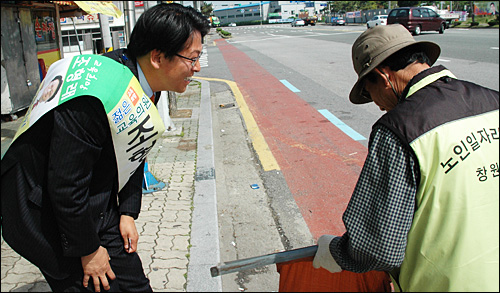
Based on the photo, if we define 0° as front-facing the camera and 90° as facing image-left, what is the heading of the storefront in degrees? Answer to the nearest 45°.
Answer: approximately 315°

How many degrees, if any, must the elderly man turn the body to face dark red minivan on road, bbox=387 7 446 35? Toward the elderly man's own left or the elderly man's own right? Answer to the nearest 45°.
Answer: approximately 45° to the elderly man's own right

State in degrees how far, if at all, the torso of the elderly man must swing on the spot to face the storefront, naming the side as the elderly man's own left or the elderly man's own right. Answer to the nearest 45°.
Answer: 0° — they already face it

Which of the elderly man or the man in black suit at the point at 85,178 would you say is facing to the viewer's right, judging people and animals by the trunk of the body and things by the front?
the man in black suit

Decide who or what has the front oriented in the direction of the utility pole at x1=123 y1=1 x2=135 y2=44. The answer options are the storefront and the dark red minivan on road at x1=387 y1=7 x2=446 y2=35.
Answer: the storefront

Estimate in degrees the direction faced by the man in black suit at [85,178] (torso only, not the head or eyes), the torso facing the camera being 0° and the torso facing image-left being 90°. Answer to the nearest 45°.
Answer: approximately 270°

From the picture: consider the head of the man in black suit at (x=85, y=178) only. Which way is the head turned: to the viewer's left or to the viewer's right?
to the viewer's right

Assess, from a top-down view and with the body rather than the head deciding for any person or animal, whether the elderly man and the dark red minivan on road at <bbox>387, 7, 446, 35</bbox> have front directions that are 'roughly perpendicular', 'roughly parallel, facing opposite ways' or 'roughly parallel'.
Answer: roughly perpendicular

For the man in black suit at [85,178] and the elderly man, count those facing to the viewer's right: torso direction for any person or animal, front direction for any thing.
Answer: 1

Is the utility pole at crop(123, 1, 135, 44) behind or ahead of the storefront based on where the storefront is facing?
ahead

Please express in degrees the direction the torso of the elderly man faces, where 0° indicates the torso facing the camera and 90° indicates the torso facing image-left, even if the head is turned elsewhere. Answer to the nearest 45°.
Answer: approximately 135°

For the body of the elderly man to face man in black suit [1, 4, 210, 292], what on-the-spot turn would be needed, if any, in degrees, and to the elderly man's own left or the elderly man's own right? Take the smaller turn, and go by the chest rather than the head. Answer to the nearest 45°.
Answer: approximately 45° to the elderly man's own left
